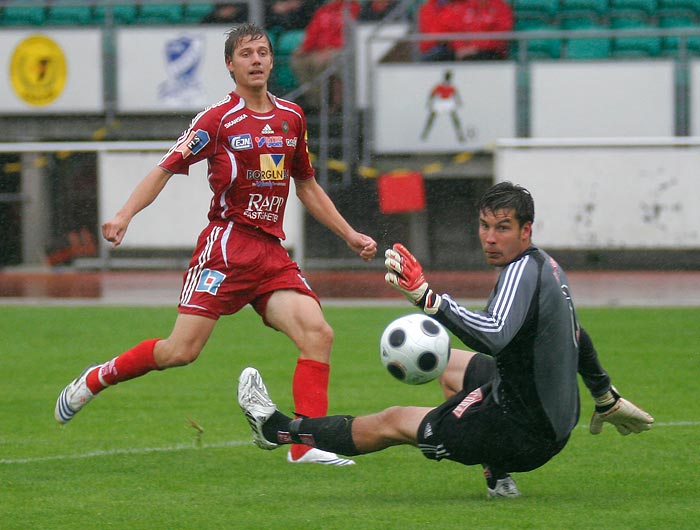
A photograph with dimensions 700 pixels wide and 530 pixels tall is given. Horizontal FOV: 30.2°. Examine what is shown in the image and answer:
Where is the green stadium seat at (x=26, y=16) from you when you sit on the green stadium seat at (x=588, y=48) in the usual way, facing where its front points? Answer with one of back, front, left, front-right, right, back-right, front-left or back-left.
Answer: right

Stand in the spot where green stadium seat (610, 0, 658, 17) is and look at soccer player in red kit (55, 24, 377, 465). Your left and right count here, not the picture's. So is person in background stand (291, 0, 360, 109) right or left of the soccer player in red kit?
right

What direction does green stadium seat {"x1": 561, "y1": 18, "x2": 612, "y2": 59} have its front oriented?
toward the camera

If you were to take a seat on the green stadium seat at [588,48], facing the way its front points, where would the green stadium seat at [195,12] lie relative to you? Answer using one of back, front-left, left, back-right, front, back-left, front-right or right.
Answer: right

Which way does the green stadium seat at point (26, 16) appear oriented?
toward the camera

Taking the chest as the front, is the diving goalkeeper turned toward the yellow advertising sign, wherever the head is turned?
no

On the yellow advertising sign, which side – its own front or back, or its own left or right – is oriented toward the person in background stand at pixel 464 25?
left

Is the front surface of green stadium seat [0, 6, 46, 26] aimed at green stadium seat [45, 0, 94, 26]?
no

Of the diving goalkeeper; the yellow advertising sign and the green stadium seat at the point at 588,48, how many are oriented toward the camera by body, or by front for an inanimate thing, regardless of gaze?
2

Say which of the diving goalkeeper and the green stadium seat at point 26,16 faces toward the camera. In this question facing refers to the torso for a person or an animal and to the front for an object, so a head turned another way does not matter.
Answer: the green stadium seat

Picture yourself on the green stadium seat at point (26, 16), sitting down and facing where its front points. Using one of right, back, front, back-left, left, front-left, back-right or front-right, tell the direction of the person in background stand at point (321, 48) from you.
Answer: front-left

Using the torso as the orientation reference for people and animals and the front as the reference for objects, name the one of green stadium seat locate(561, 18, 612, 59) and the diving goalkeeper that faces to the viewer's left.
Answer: the diving goalkeeper

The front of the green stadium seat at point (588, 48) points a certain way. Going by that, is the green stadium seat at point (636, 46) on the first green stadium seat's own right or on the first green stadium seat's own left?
on the first green stadium seat's own left

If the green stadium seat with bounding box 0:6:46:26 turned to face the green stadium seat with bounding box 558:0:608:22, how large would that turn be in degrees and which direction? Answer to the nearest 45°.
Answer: approximately 90° to its left

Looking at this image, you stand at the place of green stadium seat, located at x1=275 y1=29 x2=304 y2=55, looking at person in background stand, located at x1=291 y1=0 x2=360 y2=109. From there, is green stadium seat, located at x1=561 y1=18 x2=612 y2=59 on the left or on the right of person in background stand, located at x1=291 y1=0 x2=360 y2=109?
left

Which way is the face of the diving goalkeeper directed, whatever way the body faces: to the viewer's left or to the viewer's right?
to the viewer's left

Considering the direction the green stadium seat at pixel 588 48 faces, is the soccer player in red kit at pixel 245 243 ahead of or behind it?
ahead

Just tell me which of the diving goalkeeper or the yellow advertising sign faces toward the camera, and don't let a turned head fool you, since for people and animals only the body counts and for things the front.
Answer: the yellow advertising sign

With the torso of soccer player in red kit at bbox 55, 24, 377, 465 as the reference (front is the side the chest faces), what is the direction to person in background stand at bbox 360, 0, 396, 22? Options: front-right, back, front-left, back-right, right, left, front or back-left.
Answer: back-left

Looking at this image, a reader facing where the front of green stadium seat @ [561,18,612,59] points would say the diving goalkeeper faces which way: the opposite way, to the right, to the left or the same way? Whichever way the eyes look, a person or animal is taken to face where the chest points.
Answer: to the right

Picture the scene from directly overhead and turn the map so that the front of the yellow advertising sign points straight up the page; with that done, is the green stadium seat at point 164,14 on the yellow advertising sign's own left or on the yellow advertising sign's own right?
on the yellow advertising sign's own left

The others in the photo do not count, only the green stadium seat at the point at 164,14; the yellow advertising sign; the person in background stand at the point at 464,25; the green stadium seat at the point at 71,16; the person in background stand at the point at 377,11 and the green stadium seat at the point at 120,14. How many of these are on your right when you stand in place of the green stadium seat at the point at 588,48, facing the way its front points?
6

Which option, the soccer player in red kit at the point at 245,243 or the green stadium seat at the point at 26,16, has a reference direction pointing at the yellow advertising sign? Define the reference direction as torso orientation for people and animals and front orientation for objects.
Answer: the green stadium seat

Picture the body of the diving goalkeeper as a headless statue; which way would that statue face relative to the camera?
to the viewer's left
